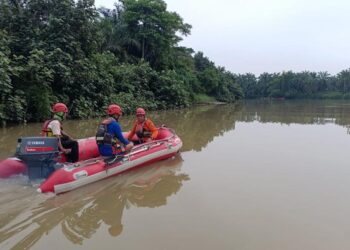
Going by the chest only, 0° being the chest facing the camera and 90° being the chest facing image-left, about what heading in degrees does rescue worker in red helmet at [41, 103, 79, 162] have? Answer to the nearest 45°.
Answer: approximately 270°

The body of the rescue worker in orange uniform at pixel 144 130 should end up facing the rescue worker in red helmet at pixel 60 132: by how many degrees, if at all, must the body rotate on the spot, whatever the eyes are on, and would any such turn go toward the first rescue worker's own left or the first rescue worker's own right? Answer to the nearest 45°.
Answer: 0° — they already face them

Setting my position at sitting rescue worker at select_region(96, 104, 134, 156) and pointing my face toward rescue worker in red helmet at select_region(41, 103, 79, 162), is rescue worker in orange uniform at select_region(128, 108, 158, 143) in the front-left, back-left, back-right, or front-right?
back-right

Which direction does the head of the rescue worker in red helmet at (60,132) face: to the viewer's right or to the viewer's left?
to the viewer's right

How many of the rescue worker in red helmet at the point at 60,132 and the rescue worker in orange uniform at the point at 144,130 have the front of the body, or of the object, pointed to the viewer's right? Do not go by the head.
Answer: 1

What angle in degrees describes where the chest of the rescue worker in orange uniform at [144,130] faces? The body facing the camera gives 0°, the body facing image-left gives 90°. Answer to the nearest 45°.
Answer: approximately 45°

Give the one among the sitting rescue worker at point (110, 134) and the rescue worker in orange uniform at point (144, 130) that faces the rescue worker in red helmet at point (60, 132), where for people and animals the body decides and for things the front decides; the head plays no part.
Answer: the rescue worker in orange uniform at point (144, 130)

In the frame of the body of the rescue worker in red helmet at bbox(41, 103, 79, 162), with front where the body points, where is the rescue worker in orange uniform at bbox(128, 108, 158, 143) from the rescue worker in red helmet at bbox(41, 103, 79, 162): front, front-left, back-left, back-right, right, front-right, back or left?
front-left

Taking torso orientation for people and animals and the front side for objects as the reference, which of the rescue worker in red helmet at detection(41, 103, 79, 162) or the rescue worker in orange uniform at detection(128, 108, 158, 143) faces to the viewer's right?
the rescue worker in red helmet at detection(41, 103, 79, 162)

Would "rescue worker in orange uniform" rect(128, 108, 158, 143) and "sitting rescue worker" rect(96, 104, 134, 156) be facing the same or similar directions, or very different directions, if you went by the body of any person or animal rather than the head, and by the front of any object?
very different directions

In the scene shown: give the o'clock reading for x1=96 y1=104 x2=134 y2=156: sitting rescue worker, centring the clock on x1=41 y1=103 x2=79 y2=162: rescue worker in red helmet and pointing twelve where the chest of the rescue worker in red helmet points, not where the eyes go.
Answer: The sitting rescue worker is roughly at 12 o'clock from the rescue worker in red helmet.

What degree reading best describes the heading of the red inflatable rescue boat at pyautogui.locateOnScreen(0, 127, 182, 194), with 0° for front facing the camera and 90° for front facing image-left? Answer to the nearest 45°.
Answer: approximately 225°

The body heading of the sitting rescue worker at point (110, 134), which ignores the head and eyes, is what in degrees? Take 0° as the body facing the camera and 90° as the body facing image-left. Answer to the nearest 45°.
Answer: approximately 225°
